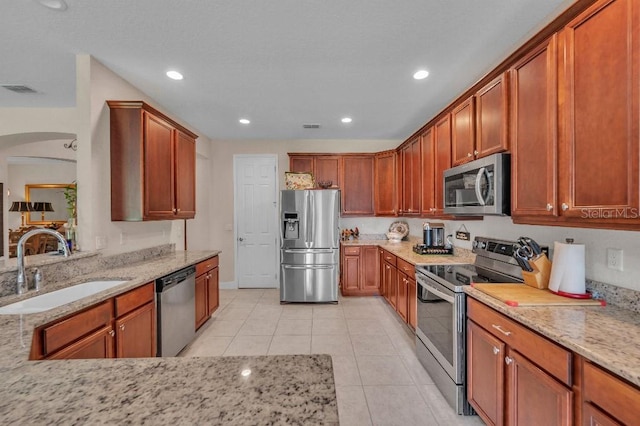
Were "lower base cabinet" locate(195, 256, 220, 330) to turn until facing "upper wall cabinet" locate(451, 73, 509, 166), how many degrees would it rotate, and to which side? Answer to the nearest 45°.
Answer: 0° — it already faces it

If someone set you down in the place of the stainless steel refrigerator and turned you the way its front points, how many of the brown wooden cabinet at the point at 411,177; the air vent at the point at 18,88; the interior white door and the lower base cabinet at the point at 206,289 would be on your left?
1

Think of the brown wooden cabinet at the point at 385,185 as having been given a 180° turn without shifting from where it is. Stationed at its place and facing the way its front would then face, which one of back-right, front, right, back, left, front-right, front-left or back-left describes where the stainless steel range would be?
back-right

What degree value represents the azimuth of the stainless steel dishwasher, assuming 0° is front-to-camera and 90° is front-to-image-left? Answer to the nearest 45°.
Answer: approximately 315°

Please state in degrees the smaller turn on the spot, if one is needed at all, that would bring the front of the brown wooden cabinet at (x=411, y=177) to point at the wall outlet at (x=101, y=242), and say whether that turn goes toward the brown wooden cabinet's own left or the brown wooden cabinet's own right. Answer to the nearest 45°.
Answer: approximately 45° to the brown wooden cabinet's own left

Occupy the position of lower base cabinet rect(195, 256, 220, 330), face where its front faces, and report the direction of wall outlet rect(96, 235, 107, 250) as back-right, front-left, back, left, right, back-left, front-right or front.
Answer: right

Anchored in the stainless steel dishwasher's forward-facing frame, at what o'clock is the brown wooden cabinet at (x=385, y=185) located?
The brown wooden cabinet is roughly at 10 o'clock from the stainless steel dishwasher.

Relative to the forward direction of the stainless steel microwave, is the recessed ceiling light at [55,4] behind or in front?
in front

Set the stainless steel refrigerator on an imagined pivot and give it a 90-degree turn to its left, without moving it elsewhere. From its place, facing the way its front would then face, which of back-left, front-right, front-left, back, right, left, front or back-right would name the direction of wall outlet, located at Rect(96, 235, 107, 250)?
back-right

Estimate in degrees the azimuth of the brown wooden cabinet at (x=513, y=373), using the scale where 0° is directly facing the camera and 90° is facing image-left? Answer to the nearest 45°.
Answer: approximately 45°

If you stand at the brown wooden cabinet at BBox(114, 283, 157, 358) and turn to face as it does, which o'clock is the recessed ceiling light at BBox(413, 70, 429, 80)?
The recessed ceiling light is roughly at 11 o'clock from the brown wooden cabinet.

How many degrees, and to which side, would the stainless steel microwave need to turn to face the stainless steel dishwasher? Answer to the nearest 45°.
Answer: approximately 45° to its right

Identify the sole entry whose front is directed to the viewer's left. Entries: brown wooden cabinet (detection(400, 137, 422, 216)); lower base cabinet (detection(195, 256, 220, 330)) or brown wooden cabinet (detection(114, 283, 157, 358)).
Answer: brown wooden cabinet (detection(400, 137, 422, 216))

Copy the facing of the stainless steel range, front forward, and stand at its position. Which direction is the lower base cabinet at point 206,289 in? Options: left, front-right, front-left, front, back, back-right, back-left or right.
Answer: front-right
